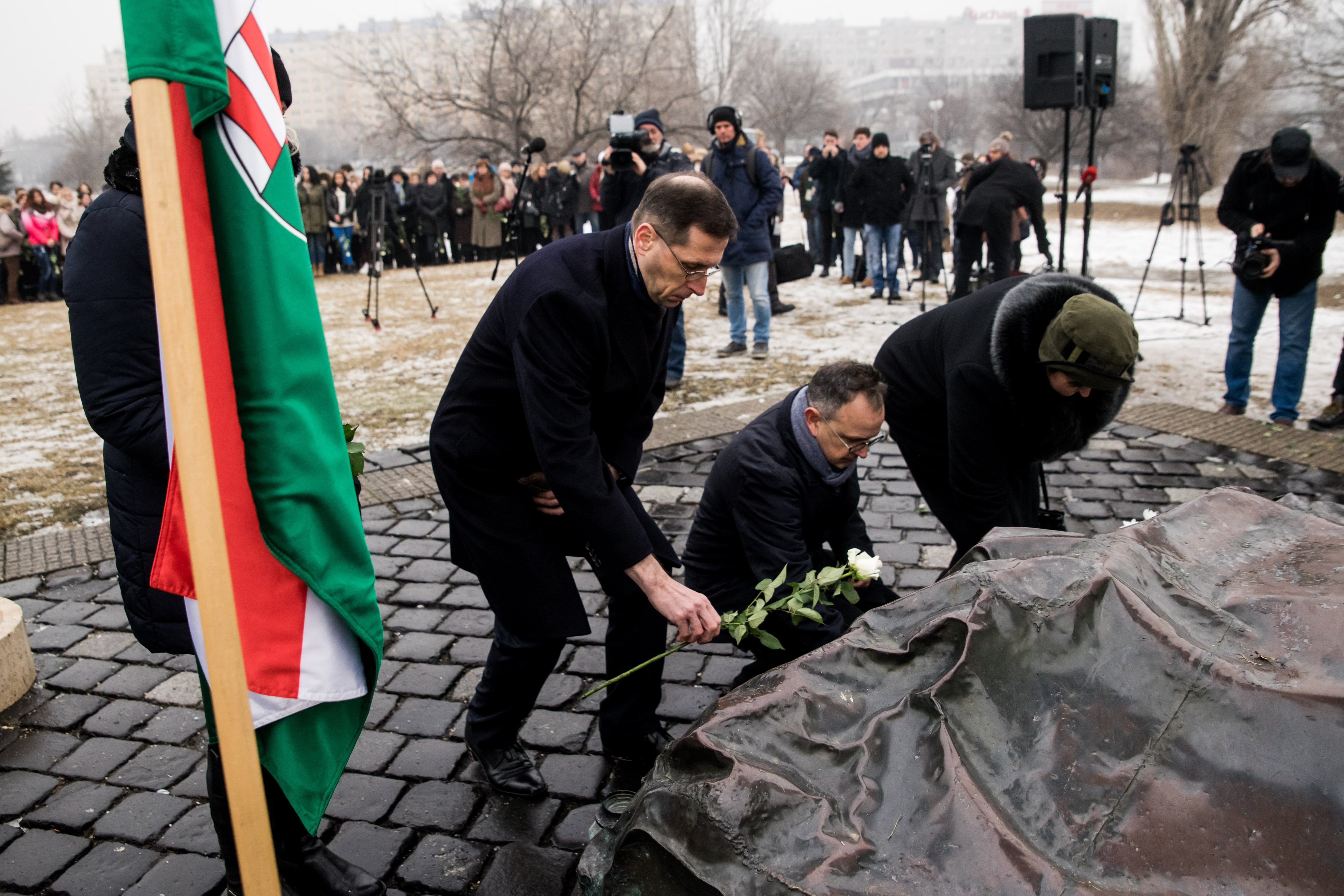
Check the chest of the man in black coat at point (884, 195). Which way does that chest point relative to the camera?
toward the camera

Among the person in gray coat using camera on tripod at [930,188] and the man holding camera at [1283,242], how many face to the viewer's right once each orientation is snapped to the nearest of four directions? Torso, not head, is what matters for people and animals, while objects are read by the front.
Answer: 0

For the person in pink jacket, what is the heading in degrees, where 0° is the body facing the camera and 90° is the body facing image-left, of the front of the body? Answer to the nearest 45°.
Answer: approximately 315°

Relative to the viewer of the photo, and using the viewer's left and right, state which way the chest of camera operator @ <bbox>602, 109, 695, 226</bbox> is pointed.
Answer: facing the viewer and to the left of the viewer

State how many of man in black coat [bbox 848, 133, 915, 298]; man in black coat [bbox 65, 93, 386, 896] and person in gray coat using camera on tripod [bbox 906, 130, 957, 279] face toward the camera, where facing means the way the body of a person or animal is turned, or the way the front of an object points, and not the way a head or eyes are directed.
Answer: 2

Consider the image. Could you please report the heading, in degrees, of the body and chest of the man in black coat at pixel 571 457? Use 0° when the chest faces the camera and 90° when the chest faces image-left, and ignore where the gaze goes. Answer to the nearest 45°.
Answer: approximately 315°

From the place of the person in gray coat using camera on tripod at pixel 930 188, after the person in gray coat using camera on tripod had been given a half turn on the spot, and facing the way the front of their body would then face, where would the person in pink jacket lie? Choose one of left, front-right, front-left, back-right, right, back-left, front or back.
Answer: left

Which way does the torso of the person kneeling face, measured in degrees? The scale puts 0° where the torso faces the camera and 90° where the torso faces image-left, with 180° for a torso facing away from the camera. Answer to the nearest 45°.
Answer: approximately 315°

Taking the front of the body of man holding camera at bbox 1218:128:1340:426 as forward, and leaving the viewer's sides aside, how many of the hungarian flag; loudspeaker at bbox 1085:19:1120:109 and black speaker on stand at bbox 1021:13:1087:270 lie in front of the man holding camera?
1

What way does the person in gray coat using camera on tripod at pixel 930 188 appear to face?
toward the camera

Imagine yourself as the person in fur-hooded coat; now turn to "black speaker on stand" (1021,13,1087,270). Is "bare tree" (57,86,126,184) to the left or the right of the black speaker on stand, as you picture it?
left

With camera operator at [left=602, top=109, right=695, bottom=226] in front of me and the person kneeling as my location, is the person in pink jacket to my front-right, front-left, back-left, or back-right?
front-left

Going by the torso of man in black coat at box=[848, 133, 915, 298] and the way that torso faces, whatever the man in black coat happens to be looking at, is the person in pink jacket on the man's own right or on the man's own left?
on the man's own right

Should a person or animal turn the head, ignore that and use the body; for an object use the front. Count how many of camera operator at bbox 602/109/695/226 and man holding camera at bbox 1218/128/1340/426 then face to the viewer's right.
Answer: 0
